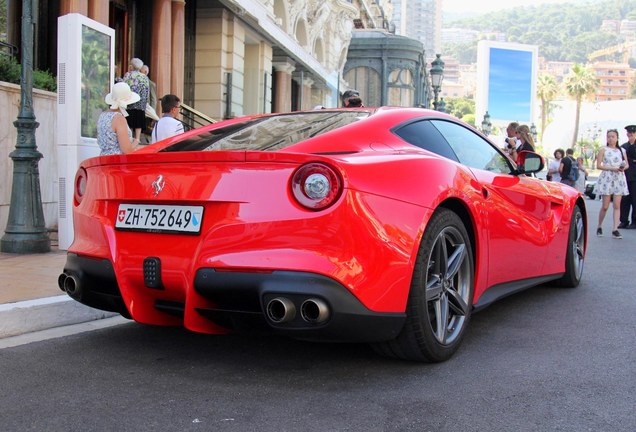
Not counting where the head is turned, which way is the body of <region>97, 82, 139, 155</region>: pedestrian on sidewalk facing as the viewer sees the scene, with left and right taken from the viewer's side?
facing away from the viewer and to the right of the viewer

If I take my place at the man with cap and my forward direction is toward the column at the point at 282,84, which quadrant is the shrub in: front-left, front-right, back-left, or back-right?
front-left

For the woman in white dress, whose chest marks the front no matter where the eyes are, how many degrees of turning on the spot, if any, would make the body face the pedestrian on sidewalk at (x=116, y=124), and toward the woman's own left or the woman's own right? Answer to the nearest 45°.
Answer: approximately 45° to the woman's own right

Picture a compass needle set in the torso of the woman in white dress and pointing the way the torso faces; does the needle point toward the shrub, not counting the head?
no

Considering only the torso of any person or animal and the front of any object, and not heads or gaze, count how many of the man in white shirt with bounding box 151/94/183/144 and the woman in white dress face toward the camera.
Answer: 1

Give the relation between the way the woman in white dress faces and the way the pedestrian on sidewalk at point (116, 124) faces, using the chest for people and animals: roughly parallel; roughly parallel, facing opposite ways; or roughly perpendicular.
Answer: roughly parallel, facing opposite ways

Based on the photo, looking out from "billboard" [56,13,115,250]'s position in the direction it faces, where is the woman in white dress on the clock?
The woman in white dress is roughly at 10 o'clock from the billboard.

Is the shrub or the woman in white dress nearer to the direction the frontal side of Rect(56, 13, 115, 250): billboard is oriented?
the woman in white dress

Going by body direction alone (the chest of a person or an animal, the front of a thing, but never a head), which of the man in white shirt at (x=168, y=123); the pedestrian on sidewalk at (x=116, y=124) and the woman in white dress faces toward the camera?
the woman in white dress

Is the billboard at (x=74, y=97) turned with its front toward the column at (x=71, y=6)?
no

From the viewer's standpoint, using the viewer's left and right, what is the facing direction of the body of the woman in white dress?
facing the viewer

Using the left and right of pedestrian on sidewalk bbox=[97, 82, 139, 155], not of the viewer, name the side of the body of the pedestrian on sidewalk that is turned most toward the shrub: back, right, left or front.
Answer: left

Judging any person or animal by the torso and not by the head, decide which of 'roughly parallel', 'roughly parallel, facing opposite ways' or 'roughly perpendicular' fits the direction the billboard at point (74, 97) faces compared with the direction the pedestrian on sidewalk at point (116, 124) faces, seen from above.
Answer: roughly perpendicular

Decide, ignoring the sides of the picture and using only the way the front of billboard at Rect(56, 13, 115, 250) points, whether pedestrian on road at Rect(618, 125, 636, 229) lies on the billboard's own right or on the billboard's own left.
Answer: on the billboard's own left

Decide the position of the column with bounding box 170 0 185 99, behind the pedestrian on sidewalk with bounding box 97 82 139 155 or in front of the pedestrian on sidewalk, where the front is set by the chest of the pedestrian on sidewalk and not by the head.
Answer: in front

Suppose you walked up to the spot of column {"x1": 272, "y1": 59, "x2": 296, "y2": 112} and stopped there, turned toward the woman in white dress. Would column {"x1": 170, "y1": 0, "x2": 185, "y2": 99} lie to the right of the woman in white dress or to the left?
right

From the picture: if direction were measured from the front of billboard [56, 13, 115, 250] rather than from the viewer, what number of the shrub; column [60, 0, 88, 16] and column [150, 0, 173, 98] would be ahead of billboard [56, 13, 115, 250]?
0

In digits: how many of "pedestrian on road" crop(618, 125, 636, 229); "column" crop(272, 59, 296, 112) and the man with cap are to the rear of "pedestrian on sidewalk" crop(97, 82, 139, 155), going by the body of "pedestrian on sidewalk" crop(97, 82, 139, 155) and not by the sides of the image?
0
